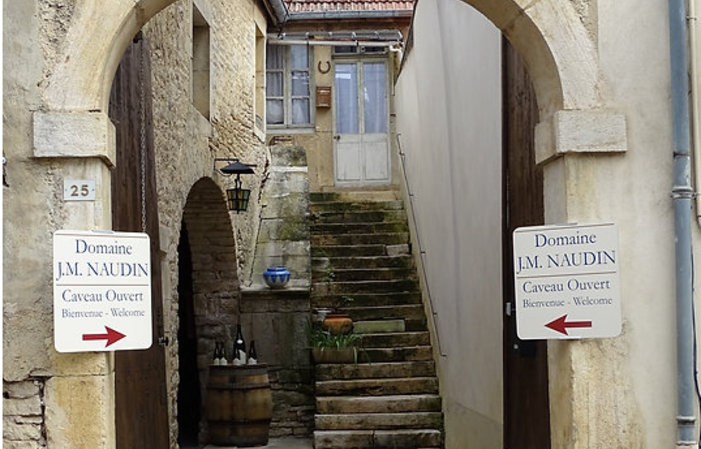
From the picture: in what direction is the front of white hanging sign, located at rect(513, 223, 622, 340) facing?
toward the camera

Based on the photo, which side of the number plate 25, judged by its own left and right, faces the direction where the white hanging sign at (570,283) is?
left

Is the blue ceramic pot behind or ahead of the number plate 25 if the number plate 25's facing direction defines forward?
behind

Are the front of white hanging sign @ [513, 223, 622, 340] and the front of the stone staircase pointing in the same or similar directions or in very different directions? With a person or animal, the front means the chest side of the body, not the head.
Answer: same or similar directions

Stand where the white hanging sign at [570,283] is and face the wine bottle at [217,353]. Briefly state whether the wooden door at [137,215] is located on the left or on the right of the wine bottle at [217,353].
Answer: left

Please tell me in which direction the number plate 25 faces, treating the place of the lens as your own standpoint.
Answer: facing the viewer

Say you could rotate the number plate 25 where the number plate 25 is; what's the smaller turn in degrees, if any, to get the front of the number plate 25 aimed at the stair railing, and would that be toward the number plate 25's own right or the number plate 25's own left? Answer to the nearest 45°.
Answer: approximately 135° to the number plate 25's own left

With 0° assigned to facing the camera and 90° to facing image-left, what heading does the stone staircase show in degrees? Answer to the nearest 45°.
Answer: approximately 0°

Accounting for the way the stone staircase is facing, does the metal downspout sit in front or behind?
in front

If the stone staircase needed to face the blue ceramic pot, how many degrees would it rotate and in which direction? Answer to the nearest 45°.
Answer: approximately 90° to its right
